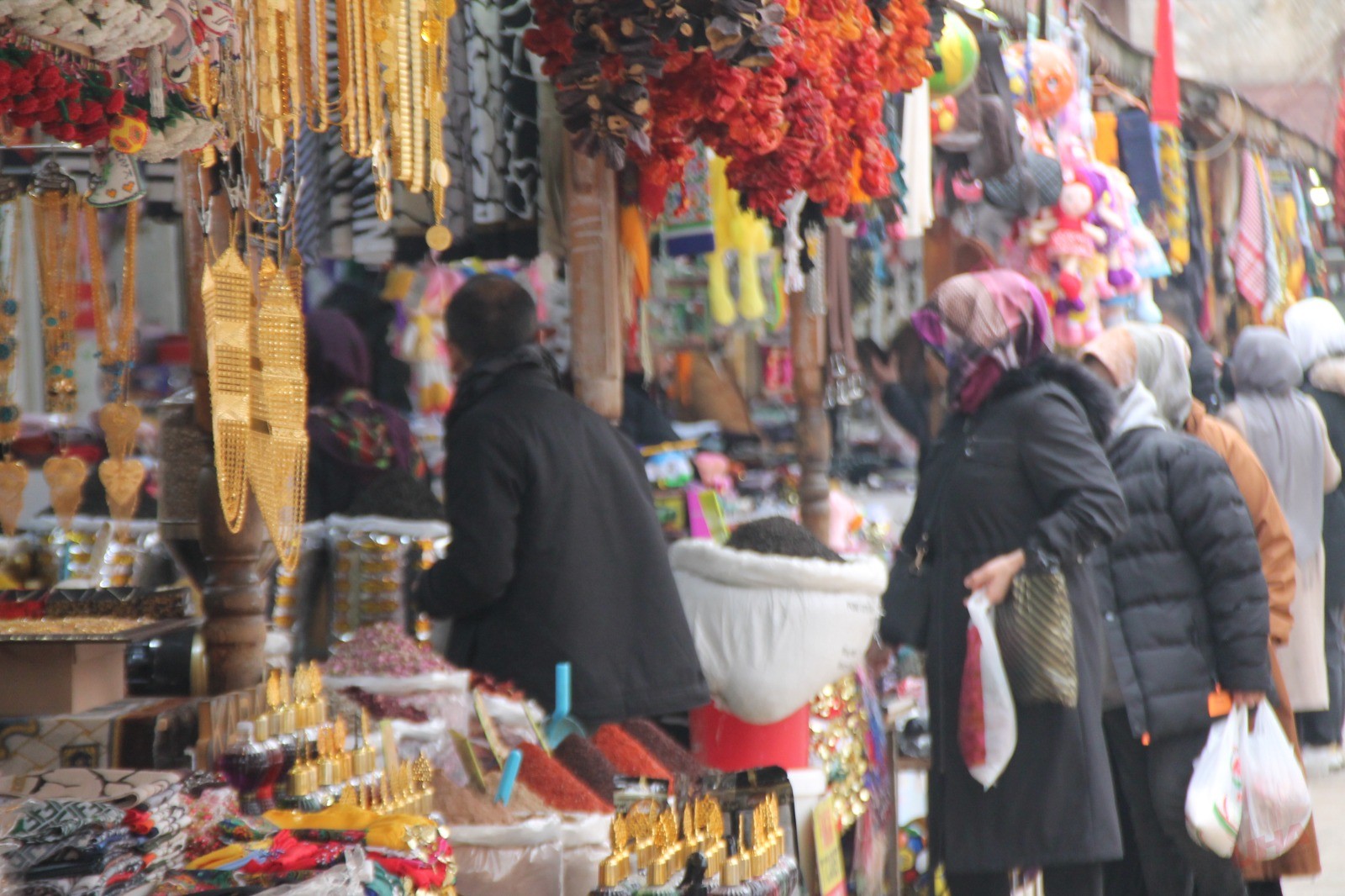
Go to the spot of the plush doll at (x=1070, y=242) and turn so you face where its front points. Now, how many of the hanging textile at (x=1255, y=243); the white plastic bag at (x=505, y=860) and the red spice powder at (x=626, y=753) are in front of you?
2

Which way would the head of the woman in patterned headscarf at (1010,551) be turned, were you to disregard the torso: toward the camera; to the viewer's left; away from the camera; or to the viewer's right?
to the viewer's left

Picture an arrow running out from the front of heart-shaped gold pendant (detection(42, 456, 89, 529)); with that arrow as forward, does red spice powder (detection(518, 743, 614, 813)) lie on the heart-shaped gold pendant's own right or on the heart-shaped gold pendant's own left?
on the heart-shaped gold pendant's own left

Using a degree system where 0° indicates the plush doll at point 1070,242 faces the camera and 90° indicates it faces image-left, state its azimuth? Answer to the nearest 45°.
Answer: approximately 0°

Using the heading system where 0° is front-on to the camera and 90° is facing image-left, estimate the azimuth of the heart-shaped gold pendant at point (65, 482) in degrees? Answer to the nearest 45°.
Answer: approximately 0°

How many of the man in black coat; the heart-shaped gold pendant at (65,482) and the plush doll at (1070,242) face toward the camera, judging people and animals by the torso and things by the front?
2

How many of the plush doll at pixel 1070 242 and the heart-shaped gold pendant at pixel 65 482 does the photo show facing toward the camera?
2

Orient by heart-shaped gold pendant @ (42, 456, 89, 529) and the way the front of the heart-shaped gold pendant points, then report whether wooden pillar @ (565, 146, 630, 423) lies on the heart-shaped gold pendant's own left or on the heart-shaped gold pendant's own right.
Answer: on the heart-shaped gold pendant's own left

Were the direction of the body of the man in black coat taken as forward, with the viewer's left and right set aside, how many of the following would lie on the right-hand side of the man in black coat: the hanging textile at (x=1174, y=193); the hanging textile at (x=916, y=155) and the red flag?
3

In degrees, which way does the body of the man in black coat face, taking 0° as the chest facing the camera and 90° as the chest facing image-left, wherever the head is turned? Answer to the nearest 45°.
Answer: approximately 135°

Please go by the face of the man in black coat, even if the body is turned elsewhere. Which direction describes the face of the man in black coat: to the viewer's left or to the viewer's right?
to the viewer's left

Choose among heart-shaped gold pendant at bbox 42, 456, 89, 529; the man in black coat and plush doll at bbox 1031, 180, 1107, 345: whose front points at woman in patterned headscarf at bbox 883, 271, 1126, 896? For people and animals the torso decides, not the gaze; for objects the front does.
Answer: the plush doll
